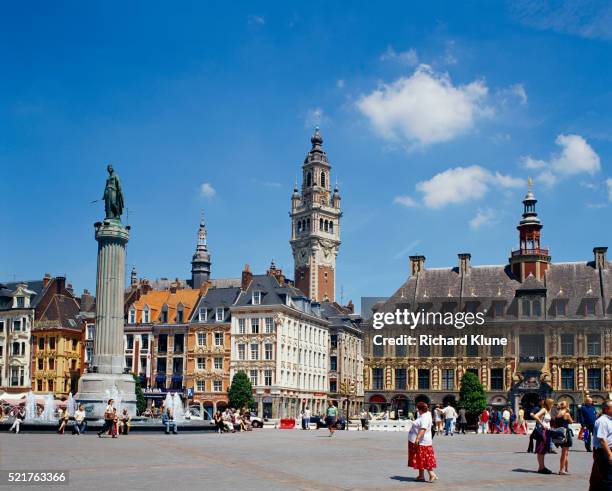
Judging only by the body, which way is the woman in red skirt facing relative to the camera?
to the viewer's left

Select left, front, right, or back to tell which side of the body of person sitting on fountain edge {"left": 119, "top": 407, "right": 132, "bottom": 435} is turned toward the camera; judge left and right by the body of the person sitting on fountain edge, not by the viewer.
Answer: front

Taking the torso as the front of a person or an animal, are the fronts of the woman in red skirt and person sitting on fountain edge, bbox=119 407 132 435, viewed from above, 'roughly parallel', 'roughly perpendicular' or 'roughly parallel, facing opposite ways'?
roughly perpendicular

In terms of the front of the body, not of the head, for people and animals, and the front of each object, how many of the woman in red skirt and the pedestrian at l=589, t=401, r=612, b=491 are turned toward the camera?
0

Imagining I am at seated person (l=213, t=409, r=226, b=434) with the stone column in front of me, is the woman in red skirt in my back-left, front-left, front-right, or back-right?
back-left

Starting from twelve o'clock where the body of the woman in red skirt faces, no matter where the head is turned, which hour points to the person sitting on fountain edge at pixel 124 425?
The person sitting on fountain edge is roughly at 2 o'clock from the woman in red skirt.

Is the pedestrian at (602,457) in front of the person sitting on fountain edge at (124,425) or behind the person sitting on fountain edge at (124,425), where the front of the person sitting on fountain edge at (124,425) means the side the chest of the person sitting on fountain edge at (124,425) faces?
in front
